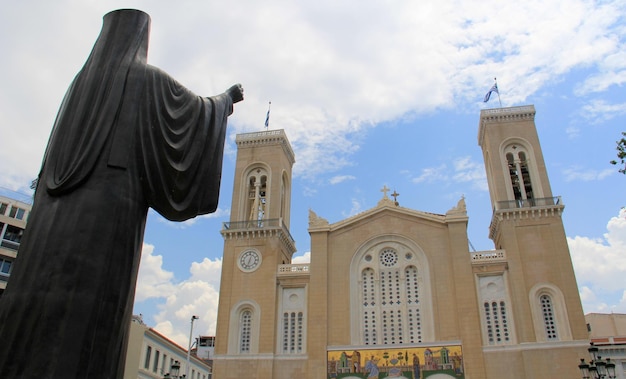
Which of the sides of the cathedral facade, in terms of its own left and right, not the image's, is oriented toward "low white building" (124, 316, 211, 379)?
right

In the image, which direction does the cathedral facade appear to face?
toward the camera

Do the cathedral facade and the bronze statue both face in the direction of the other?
yes

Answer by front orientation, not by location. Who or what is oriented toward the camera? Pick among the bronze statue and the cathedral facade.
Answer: the cathedral facade

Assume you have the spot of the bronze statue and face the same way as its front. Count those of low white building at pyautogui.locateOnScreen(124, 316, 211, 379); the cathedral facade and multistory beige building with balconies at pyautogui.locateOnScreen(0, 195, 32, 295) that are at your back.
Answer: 0

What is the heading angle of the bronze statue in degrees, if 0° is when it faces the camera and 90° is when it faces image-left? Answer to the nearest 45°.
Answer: approximately 225°

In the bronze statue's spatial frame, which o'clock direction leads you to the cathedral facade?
The cathedral facade is roughly at 12 o'clock from the bronze statue.

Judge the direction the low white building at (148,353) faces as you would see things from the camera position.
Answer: facing the viewer and to the right of the viewer

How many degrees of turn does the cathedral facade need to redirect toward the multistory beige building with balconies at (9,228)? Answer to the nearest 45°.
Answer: approximately 90° to its right

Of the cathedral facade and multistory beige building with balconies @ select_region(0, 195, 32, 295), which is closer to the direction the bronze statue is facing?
the cathedral facade

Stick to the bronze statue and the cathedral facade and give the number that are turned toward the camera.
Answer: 1

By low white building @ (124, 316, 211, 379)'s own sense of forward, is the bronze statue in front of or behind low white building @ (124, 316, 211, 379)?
in front

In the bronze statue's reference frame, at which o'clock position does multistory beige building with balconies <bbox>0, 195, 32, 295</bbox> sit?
The multistory beige building with balconies is roughly at 10 o'clock from the bronze statue.

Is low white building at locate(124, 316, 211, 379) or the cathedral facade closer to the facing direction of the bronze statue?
the cathedral facade

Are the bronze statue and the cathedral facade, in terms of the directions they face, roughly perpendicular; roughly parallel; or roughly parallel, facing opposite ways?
roughly parallel, facing opposite ways

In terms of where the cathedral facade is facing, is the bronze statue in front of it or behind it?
in front
